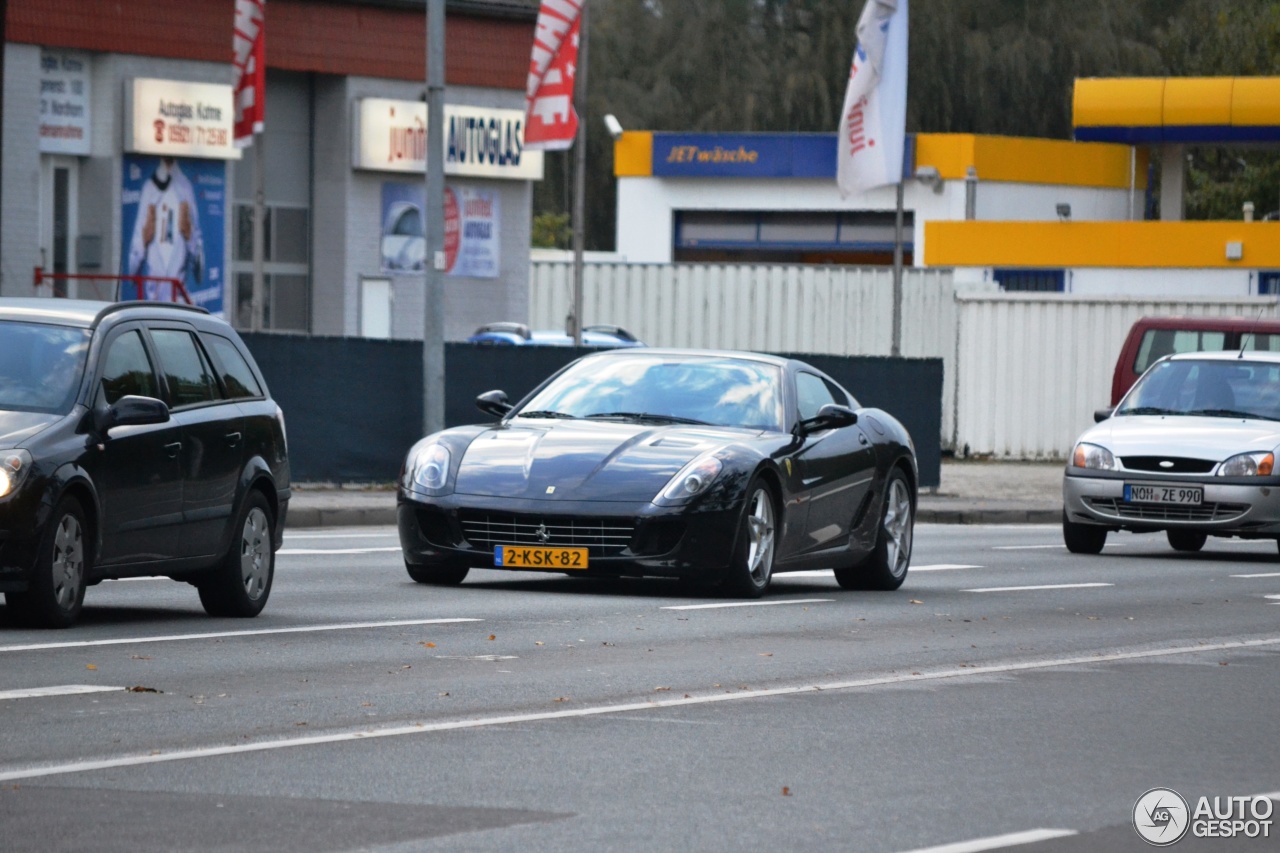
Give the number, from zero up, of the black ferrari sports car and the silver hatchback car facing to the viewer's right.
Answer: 0

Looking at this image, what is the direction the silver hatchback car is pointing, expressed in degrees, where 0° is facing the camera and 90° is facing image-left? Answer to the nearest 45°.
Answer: approximately 45°

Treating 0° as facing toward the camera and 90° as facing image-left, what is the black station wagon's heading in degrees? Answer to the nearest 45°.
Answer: approximately 45°

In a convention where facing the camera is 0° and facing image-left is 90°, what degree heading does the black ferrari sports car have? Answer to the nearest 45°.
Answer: approximately 45°

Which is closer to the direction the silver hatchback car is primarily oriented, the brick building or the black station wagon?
the black station wagon

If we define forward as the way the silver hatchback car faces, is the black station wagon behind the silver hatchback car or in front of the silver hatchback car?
in front

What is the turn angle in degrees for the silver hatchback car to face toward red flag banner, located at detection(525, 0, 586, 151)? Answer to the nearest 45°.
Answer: approximately 90° to its right

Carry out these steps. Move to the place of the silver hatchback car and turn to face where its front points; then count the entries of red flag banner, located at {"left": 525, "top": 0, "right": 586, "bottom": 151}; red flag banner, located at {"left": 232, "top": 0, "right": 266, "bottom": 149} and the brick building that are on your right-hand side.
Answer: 3

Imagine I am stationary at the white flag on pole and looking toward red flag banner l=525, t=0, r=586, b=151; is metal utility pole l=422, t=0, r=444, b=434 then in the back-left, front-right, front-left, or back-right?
front-left

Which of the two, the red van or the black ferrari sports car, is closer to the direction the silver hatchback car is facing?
the black ferrari sports car

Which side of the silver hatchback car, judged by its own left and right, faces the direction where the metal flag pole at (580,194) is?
right

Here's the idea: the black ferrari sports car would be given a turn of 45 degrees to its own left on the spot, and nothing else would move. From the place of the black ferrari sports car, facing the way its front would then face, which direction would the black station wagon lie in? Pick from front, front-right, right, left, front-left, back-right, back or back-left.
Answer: front-right

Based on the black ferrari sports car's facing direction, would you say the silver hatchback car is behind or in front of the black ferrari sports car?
behind

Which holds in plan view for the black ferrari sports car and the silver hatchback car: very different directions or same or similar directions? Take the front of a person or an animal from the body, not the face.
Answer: same or similar directions

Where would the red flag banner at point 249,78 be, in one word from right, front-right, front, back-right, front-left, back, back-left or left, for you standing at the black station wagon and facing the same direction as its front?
back-right

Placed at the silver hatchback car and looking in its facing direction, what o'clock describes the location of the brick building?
The brick building is roughly at 3 o'clock from the silver hatchback car.
